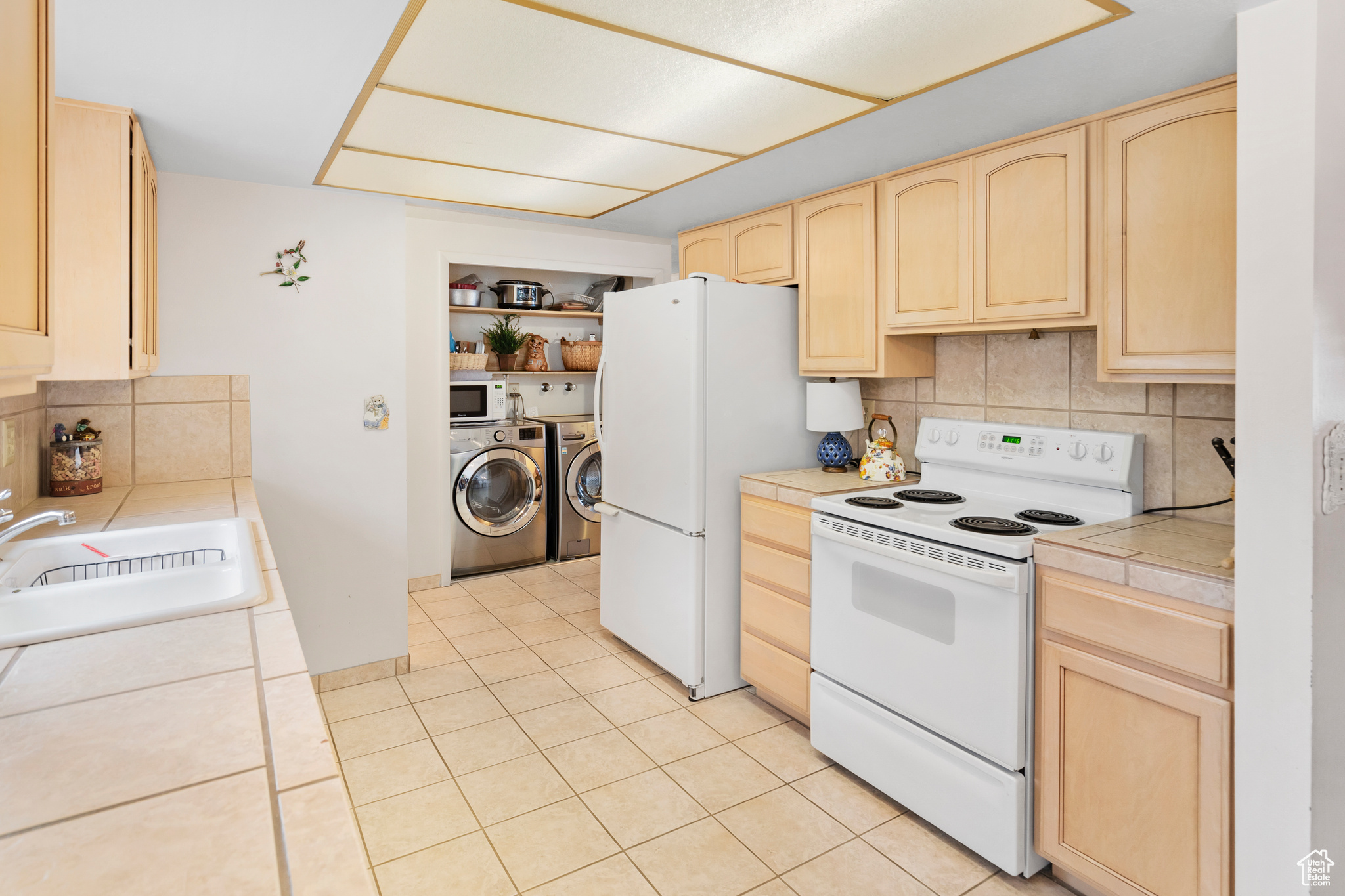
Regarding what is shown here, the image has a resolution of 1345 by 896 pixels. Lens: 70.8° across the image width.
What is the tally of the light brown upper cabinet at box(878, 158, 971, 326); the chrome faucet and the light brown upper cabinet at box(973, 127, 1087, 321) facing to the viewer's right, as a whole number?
1

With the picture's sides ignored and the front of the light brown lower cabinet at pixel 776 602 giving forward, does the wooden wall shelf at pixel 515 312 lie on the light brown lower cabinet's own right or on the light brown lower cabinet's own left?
on the light brown lower cabinet's own right

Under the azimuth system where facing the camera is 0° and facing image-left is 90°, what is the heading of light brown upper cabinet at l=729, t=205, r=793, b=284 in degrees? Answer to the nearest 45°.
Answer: approximately 45°

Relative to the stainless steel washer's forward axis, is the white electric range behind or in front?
in front

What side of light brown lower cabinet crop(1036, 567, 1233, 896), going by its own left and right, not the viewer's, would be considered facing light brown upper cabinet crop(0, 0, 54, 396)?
front

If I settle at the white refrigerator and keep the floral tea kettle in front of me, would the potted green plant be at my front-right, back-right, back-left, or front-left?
back-left

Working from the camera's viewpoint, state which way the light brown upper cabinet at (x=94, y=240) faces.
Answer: facing to the right of the viewer

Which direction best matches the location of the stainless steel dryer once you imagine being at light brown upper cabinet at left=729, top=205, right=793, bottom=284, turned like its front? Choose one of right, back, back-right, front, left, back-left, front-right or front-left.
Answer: right

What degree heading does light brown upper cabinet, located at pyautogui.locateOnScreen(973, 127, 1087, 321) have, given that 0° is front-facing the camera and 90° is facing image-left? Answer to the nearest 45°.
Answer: approximately 45°

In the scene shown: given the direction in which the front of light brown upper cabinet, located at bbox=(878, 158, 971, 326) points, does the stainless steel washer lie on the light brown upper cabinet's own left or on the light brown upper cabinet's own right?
on the light brown upper cabinet's own right

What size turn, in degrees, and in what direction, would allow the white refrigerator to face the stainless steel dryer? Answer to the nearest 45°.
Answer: approximately 90° to its right

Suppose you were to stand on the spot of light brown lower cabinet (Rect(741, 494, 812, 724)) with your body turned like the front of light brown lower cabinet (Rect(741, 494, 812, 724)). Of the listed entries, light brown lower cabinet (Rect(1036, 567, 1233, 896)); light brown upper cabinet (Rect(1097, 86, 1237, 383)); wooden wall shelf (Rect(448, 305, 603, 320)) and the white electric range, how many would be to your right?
1

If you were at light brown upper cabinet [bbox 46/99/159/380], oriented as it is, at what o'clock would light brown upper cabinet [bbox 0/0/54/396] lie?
light brown upper cabinet [bbox 0/0/54/396] is roughly at 3 o'clock from light brown upper cabinet [bbox 46/99/159/380].

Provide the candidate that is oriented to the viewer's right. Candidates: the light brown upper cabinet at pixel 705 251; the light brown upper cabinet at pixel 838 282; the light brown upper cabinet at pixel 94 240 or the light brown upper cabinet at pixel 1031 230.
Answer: the light brown upper cabinet at pixel 94 240

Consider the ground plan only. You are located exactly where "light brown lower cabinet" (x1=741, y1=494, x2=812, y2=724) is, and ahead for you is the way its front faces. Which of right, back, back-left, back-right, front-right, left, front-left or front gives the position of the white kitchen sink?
front

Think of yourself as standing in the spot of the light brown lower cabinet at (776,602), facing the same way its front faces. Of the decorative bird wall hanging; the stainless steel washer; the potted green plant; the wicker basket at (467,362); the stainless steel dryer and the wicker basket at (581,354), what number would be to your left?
0
